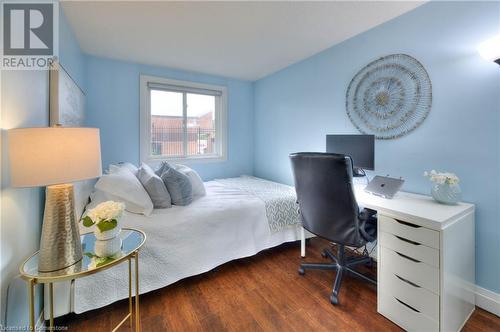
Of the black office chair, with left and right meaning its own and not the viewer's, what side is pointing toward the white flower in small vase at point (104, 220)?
back

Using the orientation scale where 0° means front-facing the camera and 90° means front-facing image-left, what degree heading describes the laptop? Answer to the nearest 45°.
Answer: approximately 45°

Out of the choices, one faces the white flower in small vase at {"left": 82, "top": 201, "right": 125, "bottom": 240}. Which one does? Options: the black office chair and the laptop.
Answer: the laptop

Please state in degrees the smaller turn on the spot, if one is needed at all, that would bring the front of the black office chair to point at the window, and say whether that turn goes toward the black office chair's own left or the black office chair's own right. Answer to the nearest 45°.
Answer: approximately 90° to the black office chair's own left

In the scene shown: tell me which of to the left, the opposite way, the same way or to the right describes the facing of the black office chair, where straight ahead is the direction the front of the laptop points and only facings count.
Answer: the opposite way

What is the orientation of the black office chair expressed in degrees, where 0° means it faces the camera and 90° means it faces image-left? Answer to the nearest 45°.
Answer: approximately 225°

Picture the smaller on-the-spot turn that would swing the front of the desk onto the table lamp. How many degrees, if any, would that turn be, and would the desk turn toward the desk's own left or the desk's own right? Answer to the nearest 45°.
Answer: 0° — it already faces it

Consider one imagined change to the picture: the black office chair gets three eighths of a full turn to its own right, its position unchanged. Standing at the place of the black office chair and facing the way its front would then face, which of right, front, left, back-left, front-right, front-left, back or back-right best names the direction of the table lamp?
front-right

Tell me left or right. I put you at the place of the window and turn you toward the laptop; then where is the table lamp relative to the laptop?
right

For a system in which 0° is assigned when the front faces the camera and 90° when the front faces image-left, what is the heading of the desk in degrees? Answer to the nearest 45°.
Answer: approximately 45°

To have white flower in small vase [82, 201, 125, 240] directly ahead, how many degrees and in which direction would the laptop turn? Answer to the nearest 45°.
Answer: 0° — it already faces it

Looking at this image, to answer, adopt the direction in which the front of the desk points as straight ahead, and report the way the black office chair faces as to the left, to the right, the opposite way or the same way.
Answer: the opposite way

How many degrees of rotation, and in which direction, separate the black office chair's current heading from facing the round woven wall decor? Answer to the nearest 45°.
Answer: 0° — it already faces it

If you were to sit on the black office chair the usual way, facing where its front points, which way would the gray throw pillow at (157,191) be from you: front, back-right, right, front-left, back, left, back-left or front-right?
back-left
